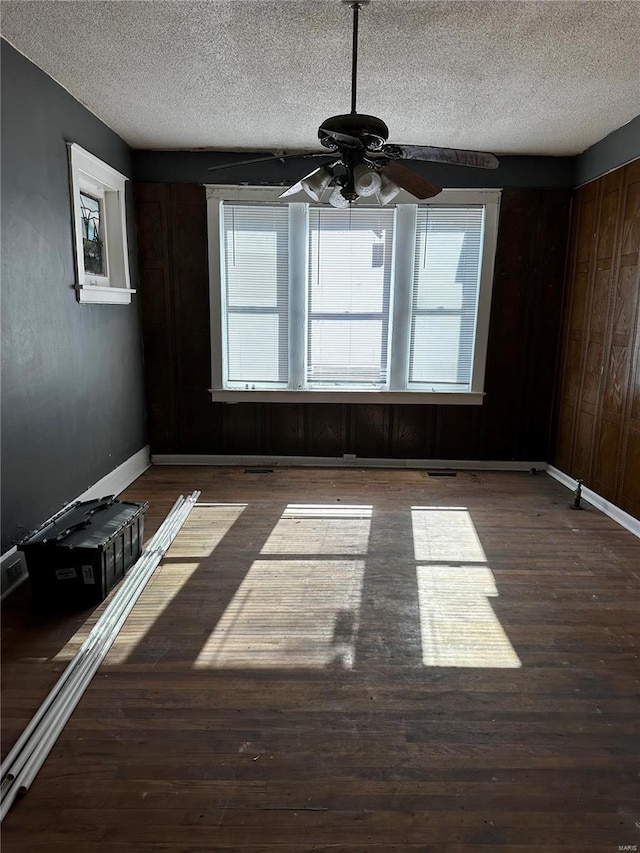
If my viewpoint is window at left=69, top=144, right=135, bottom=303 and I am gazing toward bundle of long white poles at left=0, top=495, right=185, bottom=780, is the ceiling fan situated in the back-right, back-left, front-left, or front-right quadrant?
front-left

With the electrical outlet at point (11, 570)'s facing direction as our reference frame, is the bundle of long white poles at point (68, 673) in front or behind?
in front

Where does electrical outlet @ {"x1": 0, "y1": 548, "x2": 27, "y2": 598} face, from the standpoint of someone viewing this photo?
facing the viewer and to the right of the viewer
